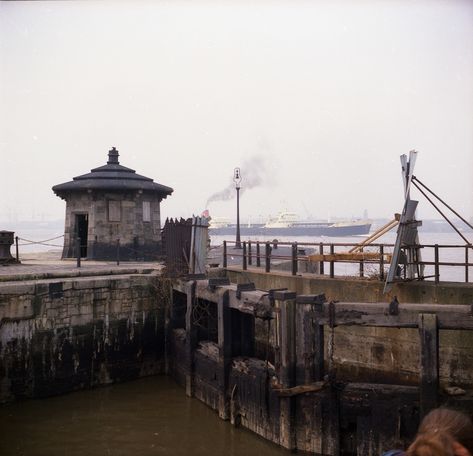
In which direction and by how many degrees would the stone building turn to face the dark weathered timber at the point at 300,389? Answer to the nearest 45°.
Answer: approximately 45° to its left

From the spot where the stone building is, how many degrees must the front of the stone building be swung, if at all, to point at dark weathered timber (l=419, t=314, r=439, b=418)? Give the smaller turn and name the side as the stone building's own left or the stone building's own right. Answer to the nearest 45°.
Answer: approximately 45° to the stone building's own left

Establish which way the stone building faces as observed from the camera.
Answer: facing the viewer and to the left of the viewer

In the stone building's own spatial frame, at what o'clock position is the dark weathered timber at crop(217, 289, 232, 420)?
The dark weathered timber is roughly at 10 o'clock from the stone building.

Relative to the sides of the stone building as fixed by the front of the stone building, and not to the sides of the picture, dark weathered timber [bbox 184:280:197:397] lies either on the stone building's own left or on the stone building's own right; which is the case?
on the stone building's own left

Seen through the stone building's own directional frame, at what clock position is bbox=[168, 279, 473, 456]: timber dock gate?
The timber dock gate is roughly at 10 o'clock from the stone building.

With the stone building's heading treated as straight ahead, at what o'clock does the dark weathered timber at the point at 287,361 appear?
The dark weathered timber is roughly at 10 o'clock from the stone building.
